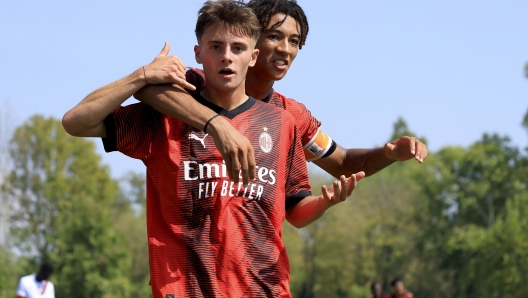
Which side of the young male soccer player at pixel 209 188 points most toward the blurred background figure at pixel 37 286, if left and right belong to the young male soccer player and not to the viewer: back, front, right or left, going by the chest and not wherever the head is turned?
back

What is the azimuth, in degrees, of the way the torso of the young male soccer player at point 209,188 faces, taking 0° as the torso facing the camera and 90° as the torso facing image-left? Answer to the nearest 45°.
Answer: approximately 0°

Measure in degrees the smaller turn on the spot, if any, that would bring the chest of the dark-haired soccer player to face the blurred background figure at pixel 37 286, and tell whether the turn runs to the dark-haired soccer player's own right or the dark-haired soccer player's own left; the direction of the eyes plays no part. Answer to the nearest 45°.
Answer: approximately 135° to the dark-haired soccer player's own right
